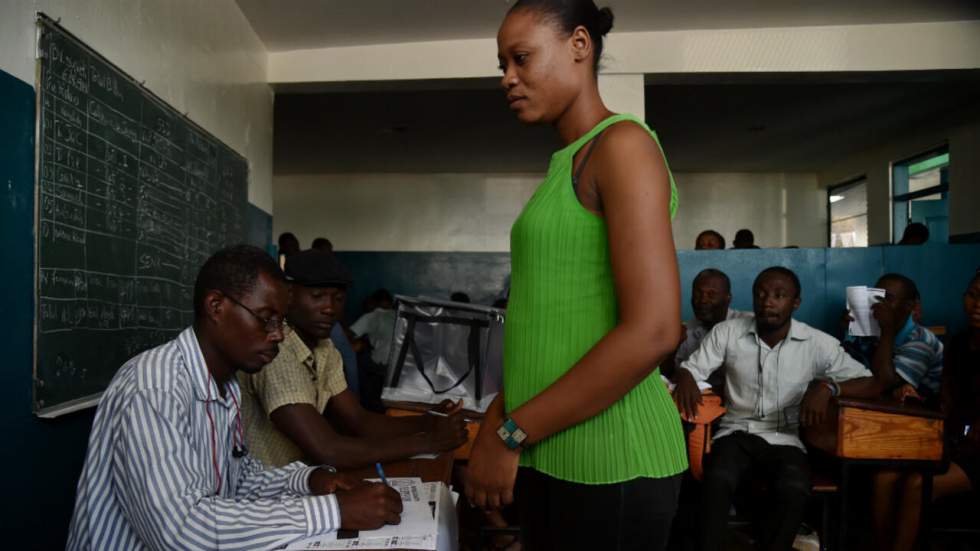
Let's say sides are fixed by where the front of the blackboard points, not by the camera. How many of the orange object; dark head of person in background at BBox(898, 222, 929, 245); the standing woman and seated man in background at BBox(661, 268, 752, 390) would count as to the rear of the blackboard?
0

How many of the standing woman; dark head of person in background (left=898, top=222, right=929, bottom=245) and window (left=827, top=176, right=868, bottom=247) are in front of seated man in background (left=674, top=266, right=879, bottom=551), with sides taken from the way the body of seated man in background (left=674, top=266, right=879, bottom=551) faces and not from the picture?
1

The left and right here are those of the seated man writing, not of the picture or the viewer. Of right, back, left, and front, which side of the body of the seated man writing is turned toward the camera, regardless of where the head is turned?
right

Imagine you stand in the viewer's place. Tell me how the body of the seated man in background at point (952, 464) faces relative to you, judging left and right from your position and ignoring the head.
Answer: facing the viewer and to the left of the viewer

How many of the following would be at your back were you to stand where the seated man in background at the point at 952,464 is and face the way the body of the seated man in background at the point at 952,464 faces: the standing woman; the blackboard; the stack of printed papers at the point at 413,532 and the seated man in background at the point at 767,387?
0

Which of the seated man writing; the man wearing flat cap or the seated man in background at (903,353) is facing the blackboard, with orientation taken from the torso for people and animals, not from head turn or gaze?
the seated man in background

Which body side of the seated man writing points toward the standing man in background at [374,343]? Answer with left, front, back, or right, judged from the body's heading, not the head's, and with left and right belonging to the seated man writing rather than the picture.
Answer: left

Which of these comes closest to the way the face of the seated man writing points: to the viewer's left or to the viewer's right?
to the viewer's right

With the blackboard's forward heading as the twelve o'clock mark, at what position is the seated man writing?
The seated man writing is roughly at 1 o'clock from the blackboard.

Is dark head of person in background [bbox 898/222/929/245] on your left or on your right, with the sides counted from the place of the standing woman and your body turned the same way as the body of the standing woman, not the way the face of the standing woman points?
on your right

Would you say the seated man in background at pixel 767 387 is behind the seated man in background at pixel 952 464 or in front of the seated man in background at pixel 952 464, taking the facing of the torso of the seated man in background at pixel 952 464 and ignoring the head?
in front

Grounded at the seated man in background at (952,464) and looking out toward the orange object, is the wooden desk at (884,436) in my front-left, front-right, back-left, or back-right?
front-left

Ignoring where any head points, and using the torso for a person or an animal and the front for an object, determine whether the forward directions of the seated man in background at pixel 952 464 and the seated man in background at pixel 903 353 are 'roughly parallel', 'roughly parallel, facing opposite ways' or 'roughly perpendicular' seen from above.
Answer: roughly parallel

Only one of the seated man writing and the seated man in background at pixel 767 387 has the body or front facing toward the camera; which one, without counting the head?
the seated man in background

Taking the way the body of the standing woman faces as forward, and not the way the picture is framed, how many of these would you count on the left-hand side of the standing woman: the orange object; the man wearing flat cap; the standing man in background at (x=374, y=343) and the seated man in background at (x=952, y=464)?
0

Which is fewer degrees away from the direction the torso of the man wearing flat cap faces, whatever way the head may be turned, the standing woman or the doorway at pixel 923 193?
the standing woman

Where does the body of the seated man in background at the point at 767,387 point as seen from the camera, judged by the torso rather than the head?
toward the camera
